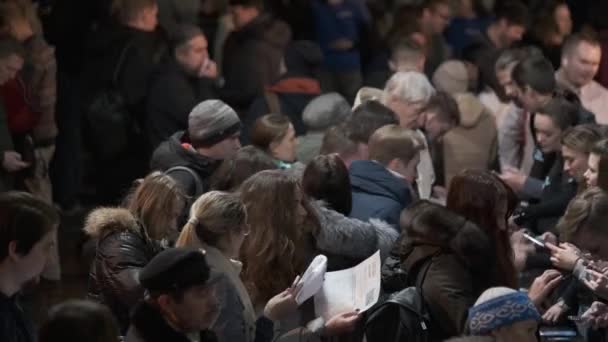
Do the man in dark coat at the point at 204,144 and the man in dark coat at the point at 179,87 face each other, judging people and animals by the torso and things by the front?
no

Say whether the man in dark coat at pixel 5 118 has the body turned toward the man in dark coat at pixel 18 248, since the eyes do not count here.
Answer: no

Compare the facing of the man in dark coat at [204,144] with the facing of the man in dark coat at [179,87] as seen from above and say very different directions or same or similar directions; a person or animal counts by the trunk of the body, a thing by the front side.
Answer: same or similar directions

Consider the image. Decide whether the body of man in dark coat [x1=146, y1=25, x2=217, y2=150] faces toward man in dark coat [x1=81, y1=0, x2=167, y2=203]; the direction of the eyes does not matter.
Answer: no

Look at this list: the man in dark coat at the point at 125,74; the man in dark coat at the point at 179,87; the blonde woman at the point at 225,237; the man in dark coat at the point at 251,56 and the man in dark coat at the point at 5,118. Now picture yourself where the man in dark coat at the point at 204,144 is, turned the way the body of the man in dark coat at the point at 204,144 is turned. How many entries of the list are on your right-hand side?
1

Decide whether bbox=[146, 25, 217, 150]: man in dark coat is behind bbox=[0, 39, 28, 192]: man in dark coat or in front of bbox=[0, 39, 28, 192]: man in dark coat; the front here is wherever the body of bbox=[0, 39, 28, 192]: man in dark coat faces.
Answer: in front

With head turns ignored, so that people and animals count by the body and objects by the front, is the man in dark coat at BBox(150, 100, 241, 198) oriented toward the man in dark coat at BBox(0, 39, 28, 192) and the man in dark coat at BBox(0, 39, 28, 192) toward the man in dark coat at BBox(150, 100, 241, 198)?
no

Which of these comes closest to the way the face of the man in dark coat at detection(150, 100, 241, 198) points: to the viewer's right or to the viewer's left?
to the viewer's right

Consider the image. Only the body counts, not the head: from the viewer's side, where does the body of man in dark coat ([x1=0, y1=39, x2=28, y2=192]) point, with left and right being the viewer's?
facing to the right of the viewer

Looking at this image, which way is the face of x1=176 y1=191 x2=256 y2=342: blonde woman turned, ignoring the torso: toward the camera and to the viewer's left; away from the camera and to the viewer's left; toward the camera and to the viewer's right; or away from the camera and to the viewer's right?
away from the camera and to the viewer's right

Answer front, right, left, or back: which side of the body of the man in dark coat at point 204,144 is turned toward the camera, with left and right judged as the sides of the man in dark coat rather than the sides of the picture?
right
